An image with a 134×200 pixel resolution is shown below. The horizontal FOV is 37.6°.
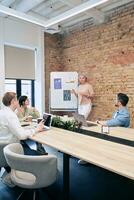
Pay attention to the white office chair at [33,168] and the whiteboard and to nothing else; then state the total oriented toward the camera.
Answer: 1

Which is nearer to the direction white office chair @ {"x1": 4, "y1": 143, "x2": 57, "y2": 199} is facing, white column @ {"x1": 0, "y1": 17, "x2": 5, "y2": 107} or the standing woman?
the standing woman

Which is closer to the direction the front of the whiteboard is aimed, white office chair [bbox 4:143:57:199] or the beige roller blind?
the white office chair

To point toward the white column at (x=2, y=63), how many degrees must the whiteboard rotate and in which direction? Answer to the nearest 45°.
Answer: approximately 90° to its right

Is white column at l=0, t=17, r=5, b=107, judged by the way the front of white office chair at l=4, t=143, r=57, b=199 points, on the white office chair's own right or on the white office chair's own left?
on the white office chair's own left

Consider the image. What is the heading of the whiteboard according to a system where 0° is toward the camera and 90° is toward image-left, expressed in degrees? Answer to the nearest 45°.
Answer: approximately 0°

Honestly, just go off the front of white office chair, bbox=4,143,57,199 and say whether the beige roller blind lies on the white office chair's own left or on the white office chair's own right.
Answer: on the white office chair's own left

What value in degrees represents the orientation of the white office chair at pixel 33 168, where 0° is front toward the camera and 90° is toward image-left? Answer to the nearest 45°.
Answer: approximately 225°

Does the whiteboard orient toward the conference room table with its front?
yes

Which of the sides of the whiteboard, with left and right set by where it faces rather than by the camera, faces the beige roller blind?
right

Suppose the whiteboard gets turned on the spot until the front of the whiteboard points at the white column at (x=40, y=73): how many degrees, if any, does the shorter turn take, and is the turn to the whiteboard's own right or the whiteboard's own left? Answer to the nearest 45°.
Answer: approximately 135° to the whiteboard's own right
